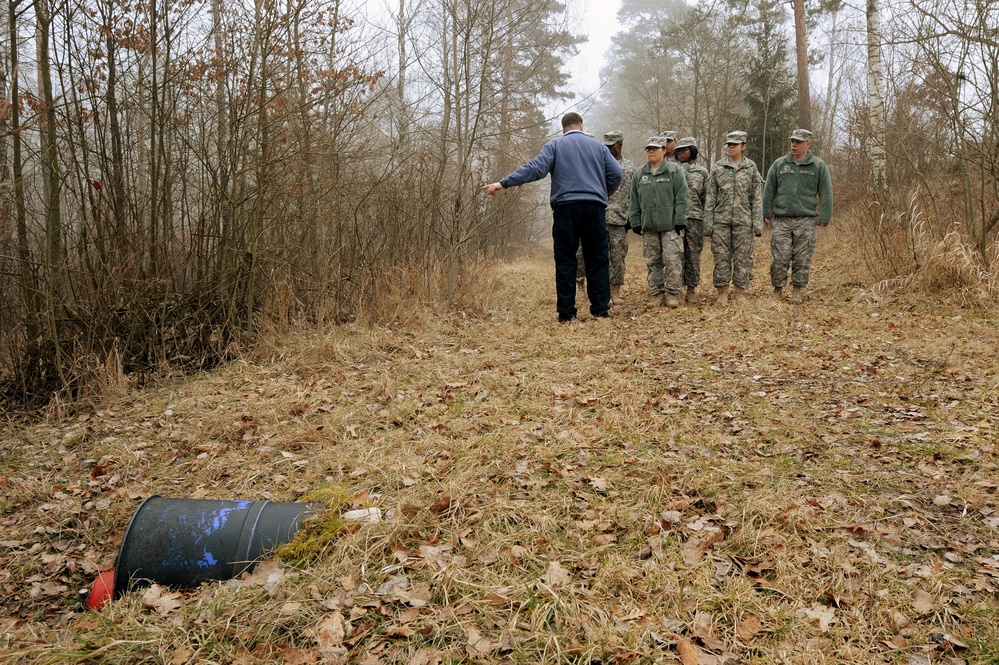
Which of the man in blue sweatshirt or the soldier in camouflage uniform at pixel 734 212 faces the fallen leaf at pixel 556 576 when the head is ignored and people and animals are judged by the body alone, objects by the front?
the soldier in camouflage uniform

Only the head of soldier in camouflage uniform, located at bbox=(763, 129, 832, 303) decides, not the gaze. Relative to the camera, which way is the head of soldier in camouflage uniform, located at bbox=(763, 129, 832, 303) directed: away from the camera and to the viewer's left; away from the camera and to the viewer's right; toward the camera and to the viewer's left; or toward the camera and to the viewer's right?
toward the camera and to the viewer's left

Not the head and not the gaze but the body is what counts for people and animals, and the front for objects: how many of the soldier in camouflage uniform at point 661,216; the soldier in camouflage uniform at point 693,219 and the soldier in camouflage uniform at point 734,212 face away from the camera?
0

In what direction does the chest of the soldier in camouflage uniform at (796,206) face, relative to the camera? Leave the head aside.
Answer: toward the camera

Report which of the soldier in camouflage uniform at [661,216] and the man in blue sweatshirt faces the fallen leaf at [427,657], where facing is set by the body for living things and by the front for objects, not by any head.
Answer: the soldier in camouflage uniform

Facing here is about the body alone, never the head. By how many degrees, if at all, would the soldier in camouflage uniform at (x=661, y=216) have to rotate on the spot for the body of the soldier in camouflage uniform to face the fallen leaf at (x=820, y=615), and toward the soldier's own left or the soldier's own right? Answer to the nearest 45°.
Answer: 0° — they already face it

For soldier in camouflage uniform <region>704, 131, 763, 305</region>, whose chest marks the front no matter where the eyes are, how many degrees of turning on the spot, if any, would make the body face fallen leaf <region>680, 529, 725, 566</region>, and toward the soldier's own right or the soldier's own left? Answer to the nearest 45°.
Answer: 0° — they already face it

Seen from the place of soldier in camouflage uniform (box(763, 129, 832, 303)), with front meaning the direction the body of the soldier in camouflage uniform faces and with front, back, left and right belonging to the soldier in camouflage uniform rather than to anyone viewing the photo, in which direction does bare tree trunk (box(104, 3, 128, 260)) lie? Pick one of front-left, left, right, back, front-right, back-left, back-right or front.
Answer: front-right

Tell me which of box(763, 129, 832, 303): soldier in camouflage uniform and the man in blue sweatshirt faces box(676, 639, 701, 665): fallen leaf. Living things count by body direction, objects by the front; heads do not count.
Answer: the soldier in camouflage uniform

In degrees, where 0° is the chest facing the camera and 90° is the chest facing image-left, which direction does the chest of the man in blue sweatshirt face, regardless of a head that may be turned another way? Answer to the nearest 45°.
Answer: approximately 180°

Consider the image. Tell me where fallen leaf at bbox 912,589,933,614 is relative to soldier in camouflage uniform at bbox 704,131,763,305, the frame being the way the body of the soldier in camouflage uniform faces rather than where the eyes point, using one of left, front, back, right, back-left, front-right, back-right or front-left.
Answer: front

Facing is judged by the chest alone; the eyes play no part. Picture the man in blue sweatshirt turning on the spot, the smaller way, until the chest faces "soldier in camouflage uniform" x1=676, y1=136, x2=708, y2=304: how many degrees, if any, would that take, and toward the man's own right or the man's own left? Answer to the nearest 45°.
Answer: approximately 45° to the man's own right

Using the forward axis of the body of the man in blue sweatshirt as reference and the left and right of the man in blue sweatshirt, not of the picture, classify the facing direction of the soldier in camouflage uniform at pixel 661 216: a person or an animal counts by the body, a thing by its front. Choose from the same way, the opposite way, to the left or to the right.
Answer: the opposite way

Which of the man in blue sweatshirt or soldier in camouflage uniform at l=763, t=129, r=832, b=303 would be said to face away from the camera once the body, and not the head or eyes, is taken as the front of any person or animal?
the man in blue sweatshirt

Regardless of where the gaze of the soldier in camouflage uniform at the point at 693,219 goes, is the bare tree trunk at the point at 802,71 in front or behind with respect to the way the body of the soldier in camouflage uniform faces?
behind

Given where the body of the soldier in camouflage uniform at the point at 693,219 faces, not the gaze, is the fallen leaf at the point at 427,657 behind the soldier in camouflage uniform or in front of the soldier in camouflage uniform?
in front

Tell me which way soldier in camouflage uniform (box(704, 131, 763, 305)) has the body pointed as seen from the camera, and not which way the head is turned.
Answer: toward the camera

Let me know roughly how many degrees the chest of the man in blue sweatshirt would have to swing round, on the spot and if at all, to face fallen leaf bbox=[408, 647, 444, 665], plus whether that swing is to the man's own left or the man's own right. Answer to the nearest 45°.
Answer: approximately 180°

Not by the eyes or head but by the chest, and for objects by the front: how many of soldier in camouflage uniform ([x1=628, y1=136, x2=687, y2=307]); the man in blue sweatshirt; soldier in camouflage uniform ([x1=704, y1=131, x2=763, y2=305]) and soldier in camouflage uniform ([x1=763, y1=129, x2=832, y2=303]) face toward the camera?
3
